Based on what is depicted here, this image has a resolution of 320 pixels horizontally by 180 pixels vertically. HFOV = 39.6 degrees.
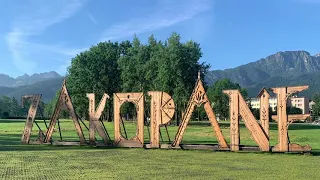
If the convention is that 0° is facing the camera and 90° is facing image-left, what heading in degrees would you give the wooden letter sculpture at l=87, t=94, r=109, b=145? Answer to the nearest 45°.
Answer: approximately 0°

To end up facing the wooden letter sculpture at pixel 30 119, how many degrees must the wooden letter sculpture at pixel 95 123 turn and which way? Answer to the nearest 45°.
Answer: approximately 135° to its right

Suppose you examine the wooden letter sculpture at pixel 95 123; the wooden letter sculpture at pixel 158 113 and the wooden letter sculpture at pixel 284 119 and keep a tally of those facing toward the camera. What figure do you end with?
3

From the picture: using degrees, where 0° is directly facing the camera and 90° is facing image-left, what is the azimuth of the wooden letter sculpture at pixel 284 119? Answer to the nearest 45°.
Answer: approximately 0°

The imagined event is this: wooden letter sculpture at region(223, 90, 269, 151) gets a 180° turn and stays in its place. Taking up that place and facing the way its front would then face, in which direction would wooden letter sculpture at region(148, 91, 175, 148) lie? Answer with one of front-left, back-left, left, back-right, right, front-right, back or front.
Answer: left

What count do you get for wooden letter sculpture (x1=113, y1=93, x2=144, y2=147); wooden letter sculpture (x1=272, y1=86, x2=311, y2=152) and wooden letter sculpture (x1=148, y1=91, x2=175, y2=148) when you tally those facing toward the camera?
3

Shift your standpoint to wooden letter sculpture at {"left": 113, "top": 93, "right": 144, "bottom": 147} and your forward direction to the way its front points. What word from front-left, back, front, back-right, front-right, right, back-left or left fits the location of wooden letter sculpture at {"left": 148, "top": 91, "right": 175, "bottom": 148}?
front-left

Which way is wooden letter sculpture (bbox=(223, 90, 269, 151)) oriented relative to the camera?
toward the camera

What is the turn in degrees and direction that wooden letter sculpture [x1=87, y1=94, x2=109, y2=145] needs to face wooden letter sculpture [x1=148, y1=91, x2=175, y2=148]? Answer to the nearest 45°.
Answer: approximately 45° to its left

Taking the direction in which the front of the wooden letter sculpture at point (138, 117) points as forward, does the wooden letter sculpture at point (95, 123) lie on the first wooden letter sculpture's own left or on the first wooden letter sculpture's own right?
on the first wooden letter sculpture's own right

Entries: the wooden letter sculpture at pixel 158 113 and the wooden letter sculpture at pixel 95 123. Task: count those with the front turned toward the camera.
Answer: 2

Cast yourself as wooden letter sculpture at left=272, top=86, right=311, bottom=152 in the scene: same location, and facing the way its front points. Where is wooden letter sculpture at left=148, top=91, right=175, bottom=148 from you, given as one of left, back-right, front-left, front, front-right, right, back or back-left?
right

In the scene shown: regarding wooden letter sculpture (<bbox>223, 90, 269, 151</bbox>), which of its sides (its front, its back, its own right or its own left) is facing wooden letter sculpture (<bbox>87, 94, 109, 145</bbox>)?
right

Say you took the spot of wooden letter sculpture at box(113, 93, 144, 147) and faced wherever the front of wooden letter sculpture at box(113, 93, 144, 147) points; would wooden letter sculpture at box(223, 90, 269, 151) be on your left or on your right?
on your left
